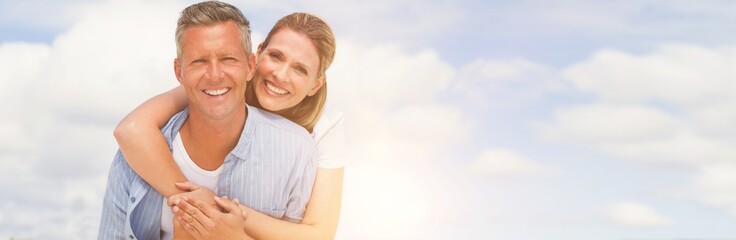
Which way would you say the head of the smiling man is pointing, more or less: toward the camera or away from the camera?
toward the camera

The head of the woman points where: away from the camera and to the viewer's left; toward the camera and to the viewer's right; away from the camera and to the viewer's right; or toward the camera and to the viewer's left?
toward the camera and to the viewer's left

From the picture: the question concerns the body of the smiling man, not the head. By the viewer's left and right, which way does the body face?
facing the viewer
